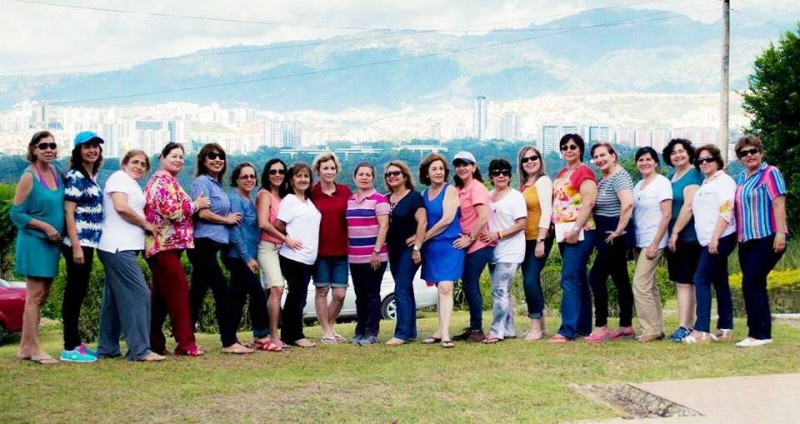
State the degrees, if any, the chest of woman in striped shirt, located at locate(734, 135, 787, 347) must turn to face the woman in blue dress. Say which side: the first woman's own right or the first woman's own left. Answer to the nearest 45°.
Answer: approximately 45° to the first woman's own right

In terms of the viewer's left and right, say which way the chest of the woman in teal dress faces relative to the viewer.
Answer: facing the viewer and to the right of the viewer

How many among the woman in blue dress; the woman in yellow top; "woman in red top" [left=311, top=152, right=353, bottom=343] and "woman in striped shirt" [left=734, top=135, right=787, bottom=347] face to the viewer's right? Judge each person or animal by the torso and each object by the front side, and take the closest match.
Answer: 0

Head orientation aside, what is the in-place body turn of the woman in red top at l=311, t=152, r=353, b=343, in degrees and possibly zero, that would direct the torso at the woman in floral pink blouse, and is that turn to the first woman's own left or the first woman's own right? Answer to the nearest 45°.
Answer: approximately 45° to the first woman's own right

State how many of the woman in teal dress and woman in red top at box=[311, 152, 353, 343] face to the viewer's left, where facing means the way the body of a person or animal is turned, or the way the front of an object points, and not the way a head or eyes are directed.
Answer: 0

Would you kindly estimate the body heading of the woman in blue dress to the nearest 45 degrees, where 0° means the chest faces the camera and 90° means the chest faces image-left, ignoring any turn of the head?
approximately 45°

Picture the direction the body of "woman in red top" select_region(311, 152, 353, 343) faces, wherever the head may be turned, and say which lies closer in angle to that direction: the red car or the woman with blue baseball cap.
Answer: the woman with blue baseball cap

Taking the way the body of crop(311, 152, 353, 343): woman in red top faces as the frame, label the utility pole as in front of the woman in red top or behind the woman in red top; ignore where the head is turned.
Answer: behind

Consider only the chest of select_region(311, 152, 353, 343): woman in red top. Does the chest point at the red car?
no

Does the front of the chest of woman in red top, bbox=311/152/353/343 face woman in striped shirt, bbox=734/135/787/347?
no

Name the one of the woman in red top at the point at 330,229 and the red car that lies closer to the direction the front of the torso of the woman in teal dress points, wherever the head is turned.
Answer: the woman in red top

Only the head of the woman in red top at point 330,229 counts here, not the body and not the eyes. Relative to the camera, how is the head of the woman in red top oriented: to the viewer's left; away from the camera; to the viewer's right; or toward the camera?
toward the camera

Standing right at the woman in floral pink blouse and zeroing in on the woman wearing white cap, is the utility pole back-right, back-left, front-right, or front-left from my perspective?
front-left

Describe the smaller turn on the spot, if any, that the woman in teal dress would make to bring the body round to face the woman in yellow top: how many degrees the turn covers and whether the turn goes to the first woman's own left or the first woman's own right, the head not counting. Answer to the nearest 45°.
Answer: approximately 45° to the first woman's own left

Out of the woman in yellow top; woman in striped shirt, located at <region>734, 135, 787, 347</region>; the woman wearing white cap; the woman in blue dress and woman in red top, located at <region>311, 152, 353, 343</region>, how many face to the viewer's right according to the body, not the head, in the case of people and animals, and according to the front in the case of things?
0

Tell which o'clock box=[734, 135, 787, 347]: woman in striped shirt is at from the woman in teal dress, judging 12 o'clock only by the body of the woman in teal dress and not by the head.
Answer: The woman in striped shirt is roughly at 11 o'clock from the woman in teal dress.

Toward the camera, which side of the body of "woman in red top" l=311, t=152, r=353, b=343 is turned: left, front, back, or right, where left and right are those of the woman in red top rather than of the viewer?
front

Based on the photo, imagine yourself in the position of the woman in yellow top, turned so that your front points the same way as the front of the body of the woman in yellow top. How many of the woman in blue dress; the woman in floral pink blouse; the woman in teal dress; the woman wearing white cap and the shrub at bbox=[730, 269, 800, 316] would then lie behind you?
1

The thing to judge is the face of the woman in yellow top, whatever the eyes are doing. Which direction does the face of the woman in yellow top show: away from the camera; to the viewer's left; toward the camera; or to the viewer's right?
toward the camera

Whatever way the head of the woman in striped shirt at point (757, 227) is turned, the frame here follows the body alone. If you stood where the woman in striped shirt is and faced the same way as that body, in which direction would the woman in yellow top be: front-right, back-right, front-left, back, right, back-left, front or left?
front-right

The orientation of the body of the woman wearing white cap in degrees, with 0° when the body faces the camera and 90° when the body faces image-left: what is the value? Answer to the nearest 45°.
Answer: approximately 45°
